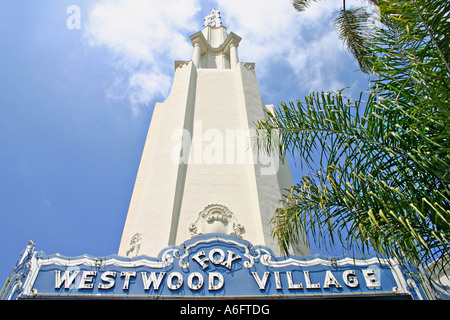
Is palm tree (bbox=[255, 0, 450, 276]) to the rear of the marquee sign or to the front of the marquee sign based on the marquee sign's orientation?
to the front

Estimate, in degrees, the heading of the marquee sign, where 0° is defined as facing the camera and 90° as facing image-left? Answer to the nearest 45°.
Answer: approximately 0°
